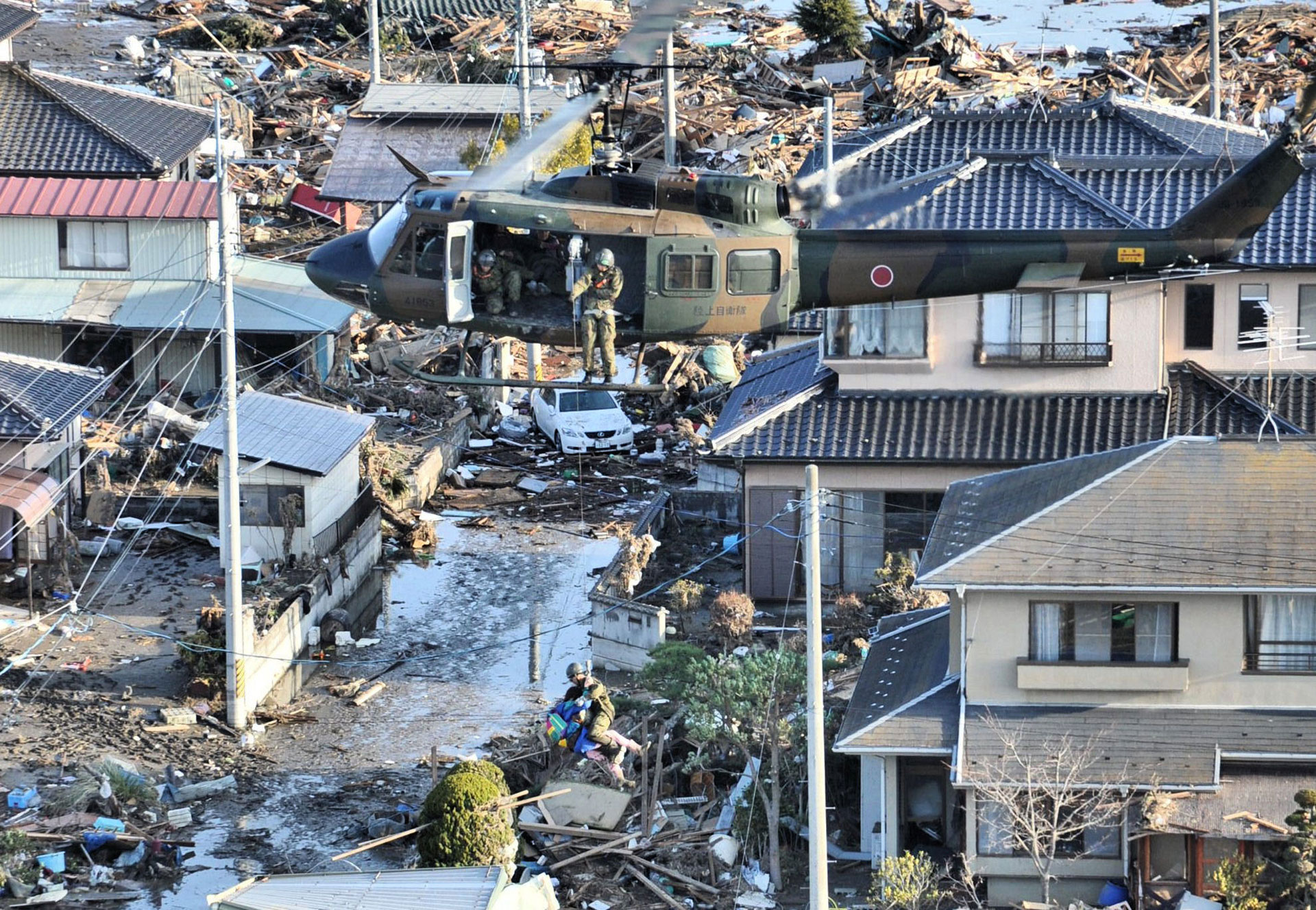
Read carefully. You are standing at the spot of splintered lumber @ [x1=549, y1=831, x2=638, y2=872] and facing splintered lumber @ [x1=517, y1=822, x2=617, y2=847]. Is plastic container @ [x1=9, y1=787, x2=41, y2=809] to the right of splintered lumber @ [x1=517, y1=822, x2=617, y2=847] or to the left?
left

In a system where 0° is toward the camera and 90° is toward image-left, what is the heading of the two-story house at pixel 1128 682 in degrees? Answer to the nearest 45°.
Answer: approximately 0°

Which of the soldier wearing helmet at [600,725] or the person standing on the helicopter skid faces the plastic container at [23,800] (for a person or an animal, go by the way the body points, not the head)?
the soldier wearing helmet

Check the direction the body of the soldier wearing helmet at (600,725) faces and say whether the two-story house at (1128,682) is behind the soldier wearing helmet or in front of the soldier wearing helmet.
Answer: behind

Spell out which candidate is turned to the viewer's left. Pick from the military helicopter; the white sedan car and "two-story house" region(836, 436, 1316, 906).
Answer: the military helicopter

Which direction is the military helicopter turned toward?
to the viewer's left

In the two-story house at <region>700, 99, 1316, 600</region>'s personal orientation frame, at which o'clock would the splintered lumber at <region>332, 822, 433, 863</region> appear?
The splintered lumber is roughly at 1 o'clock from the two-story house.

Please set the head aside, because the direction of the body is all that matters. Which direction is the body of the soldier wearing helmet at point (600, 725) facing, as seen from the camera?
to the viewer's left
